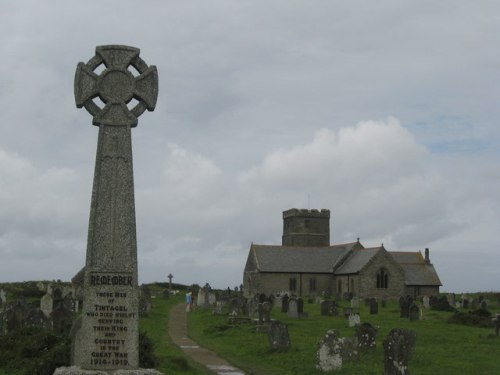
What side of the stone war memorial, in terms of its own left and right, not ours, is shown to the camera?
front

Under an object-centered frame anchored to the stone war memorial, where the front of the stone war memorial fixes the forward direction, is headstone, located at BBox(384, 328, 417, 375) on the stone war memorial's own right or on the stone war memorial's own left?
on the stone war memorial's own left

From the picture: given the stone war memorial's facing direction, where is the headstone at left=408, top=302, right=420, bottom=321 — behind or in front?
behind

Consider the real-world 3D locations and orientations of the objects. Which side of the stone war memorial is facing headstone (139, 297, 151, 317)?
back

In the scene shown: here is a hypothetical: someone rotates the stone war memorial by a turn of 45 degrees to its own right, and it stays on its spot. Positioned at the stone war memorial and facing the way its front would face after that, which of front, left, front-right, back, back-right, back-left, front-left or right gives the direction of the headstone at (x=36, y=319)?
back-right

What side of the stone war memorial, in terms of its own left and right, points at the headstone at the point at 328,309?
back

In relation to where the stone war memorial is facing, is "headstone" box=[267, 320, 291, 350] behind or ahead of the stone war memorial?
behind

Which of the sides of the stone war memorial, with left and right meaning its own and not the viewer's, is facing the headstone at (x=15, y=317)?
back

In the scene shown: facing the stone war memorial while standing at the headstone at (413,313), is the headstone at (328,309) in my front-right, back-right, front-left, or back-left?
back-right
